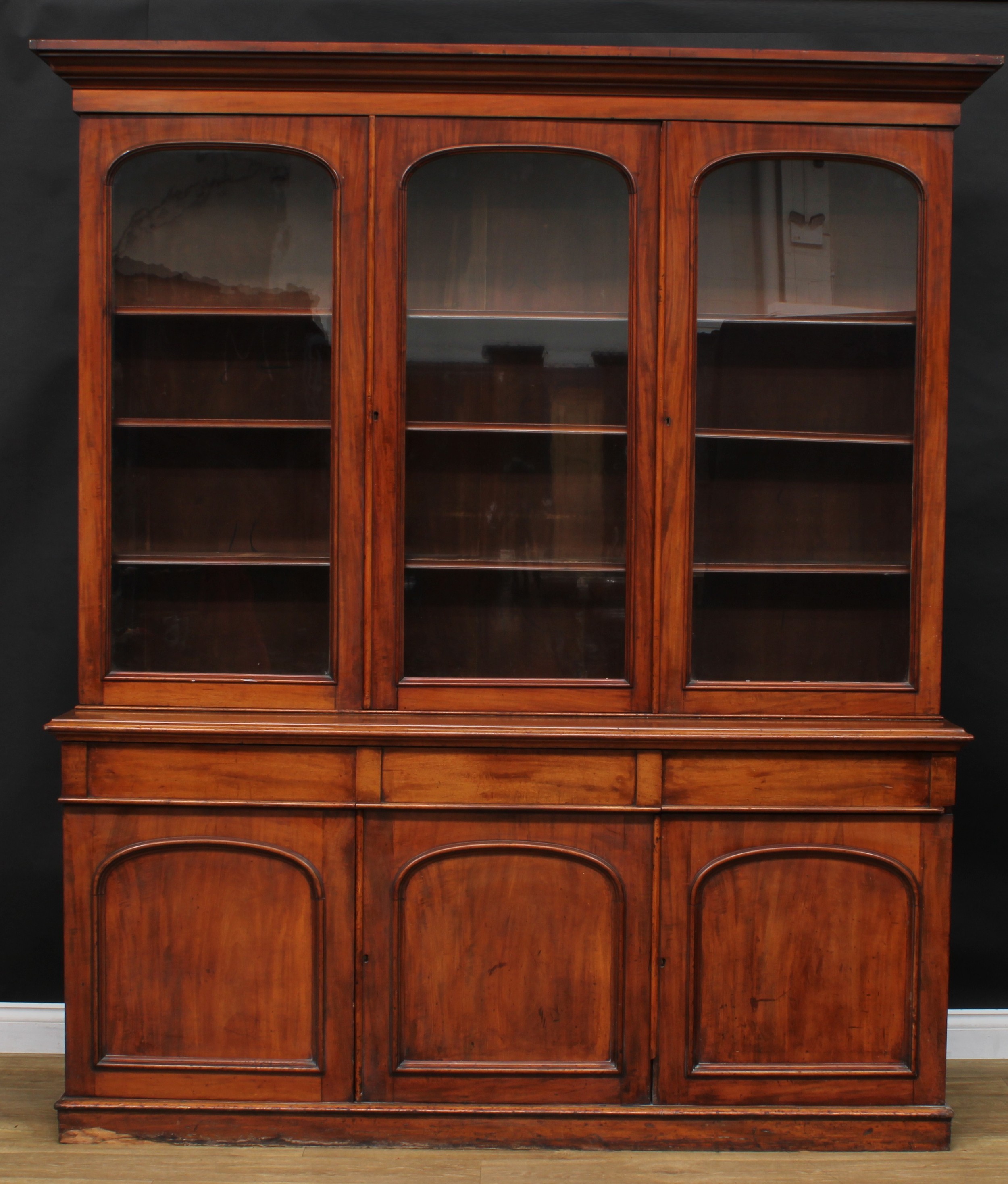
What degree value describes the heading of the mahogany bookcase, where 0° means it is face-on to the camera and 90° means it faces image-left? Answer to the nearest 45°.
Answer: approximately 0°
